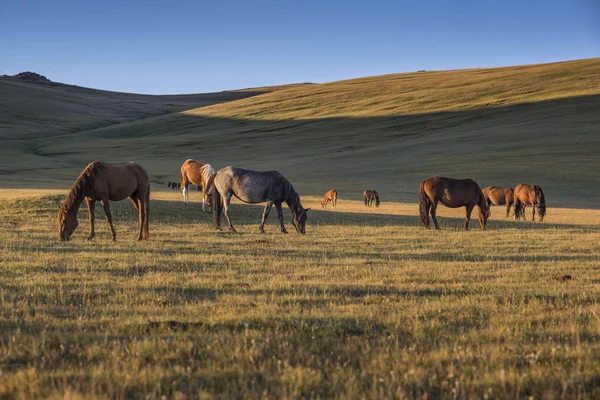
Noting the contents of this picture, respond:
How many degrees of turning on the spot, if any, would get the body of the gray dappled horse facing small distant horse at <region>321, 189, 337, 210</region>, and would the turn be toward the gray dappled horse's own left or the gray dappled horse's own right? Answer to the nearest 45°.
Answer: approximately 90° to the gray dappled horse's own left

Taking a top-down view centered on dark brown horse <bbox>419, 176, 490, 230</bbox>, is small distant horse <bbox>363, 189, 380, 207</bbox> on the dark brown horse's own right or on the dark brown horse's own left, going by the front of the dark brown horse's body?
on the dark brown horse's own left

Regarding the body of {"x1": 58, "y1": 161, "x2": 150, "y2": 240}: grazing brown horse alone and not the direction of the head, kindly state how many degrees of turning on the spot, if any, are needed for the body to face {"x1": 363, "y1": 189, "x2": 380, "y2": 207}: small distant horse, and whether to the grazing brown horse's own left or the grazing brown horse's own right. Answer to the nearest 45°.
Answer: approximately 135° to the grazing brown horse's own right

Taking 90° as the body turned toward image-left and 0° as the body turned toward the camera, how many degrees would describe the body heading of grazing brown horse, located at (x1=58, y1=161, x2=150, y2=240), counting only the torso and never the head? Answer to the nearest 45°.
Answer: approximately 90°

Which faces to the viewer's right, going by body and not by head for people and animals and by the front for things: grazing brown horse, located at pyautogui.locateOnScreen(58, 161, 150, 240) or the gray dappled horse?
the gray dappled horse

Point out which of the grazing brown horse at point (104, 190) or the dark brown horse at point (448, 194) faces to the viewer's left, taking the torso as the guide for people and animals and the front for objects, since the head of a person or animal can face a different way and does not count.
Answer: the grazing brown horse

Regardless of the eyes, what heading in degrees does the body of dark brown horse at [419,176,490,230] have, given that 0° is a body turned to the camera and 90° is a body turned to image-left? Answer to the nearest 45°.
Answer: approximately 270°

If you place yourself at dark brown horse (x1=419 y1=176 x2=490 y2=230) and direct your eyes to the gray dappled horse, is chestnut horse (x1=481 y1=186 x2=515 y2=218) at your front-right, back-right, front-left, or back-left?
back-right

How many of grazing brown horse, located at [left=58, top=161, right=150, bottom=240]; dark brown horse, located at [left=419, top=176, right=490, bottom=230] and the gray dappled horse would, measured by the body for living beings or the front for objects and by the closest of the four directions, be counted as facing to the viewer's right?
2

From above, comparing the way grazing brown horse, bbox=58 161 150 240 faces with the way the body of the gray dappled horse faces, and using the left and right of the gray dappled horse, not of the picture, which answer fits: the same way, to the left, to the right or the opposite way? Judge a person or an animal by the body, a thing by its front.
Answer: the opposite way

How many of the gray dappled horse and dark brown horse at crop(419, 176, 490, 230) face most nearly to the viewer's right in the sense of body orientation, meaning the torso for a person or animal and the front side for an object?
2

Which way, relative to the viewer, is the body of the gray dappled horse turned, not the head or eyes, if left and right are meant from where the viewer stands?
facing to the right of the viewer
